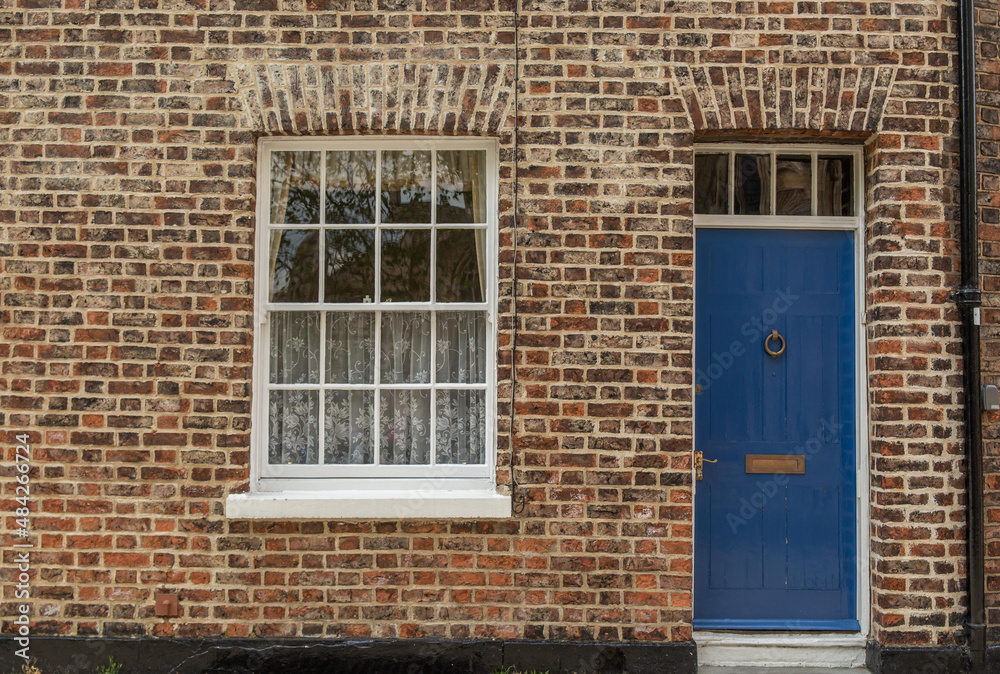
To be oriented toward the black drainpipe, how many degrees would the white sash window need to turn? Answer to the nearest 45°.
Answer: approximately 90° to its left

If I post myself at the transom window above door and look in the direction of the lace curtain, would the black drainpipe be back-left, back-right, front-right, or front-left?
back-left

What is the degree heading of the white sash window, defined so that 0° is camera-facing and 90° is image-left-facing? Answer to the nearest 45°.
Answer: approximately 0°

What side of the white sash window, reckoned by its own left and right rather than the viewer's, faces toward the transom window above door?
left
